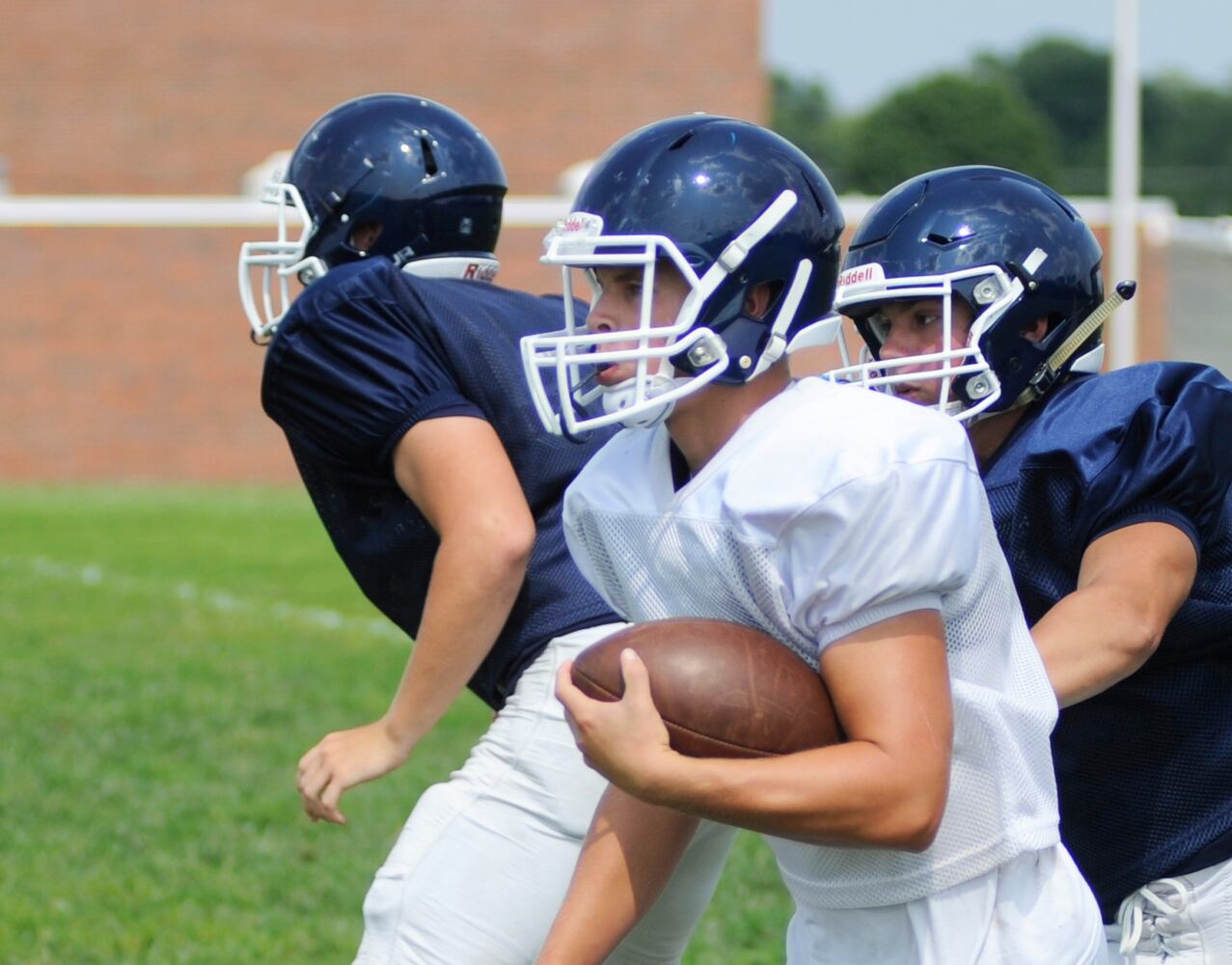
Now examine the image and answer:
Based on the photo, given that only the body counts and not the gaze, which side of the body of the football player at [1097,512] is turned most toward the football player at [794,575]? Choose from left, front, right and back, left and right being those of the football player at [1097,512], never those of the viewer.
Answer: front

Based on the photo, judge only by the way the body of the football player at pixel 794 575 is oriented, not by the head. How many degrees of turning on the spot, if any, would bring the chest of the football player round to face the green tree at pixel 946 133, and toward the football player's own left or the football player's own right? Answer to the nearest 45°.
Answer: approximately 135° to the football player's own right

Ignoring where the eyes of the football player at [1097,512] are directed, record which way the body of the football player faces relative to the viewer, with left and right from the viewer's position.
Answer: facing the viewer and to the left of the viewer

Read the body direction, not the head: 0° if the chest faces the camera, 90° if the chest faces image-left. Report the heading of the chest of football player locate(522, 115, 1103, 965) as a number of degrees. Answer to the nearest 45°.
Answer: approximately 45°

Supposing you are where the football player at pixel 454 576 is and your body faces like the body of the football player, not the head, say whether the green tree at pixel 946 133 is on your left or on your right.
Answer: on your right

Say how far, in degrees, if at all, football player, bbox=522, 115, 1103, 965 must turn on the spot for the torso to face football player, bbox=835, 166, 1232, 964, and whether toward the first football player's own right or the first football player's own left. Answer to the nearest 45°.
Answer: approximately 180°

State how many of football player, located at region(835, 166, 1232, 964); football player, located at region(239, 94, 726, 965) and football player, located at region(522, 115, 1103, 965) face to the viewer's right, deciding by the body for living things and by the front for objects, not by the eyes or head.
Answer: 0

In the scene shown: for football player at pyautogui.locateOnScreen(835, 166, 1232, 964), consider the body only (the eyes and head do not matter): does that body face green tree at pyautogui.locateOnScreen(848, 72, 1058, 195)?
no

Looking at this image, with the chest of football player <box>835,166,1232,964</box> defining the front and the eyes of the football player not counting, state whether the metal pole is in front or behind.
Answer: behind

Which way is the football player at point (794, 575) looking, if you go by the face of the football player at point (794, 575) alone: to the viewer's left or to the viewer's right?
to the viewer's left

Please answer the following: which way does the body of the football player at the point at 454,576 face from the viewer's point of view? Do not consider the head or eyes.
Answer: to the viewer's left

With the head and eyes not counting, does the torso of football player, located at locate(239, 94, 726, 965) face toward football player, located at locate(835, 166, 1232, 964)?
no

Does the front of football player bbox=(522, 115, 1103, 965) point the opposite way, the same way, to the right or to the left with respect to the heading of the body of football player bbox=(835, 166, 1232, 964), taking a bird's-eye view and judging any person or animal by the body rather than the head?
the same way
